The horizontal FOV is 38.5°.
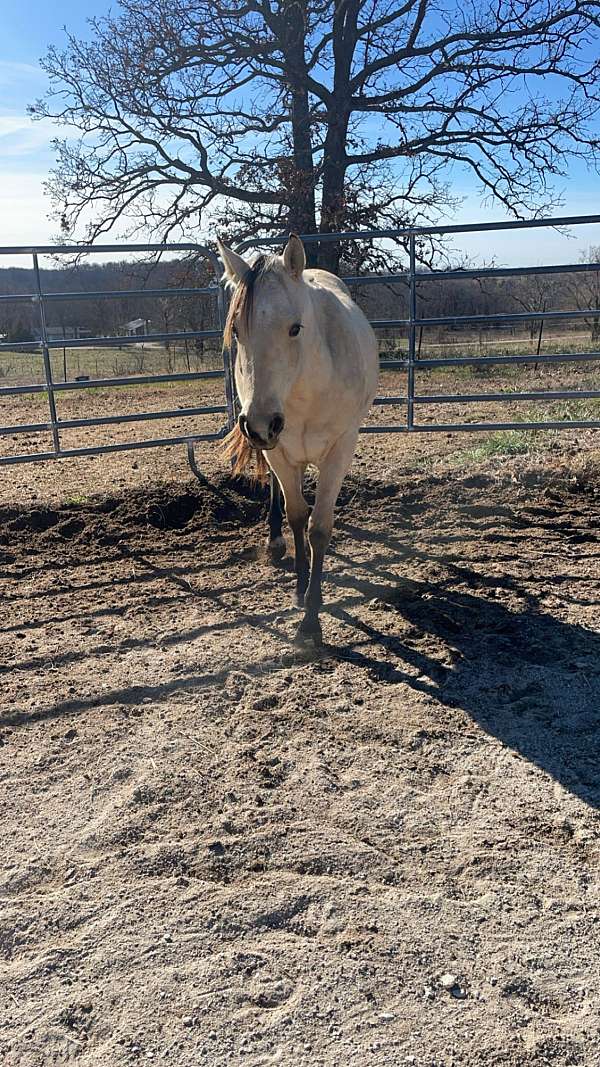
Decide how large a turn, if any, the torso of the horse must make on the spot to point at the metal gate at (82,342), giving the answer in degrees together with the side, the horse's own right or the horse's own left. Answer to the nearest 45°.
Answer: approximately 135° to the horse's own right

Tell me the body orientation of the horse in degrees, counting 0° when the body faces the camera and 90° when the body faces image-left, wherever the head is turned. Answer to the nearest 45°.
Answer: approximately 0°
